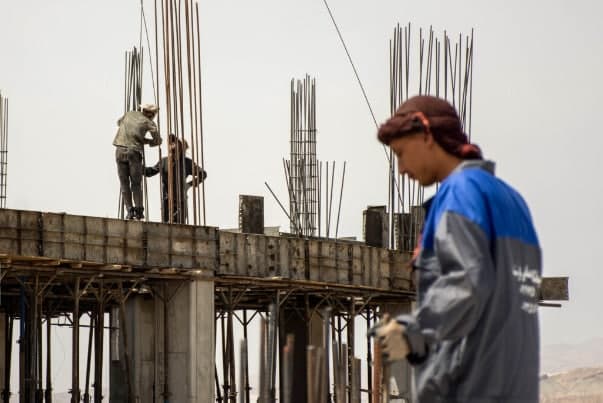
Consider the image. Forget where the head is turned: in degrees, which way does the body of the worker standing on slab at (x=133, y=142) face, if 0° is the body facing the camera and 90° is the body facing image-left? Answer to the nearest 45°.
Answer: approximately 225°

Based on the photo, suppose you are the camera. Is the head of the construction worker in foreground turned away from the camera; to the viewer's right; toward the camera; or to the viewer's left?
to the viewer's left

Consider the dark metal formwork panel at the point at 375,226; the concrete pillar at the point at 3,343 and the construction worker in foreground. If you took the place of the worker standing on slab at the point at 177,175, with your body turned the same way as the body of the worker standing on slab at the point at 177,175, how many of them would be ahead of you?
1
